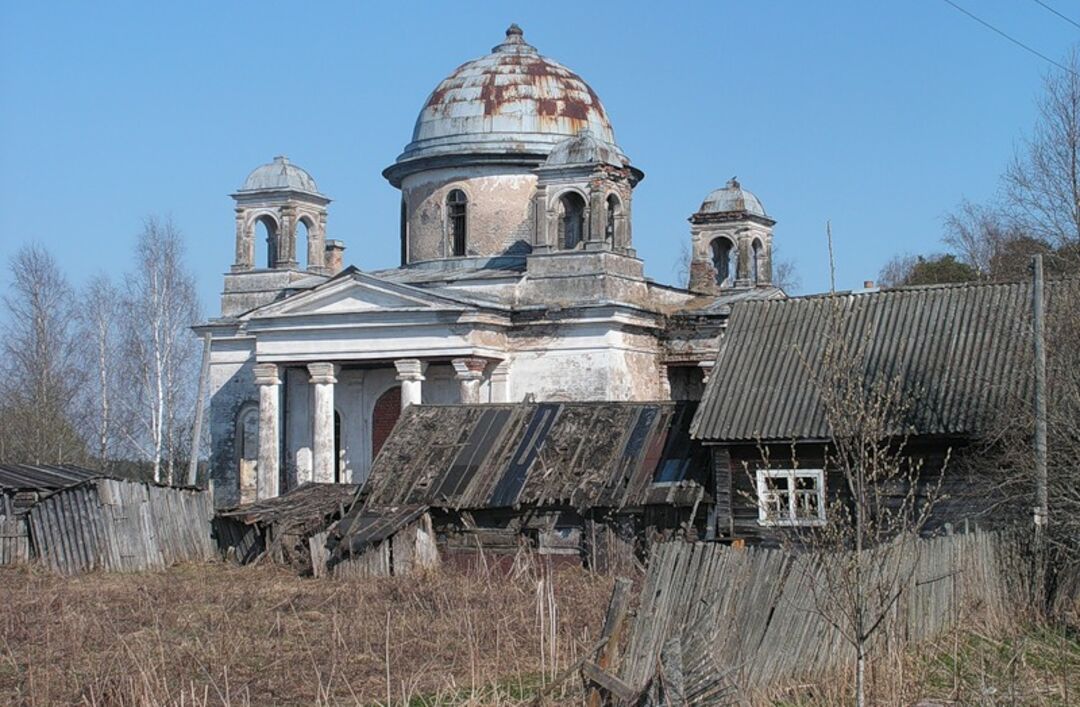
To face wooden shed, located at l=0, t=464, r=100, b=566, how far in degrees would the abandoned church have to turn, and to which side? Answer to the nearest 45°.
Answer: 0° — it already faces it

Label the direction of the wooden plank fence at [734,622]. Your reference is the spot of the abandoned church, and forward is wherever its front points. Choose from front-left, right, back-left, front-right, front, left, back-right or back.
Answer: front-left

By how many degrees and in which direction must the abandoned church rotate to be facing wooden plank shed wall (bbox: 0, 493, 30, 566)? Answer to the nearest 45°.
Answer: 0° — it already faces it

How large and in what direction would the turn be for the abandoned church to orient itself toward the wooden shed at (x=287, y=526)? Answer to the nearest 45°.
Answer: approximately 45° to its left

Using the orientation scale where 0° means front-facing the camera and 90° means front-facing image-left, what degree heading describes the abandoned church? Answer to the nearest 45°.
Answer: approximately 45°

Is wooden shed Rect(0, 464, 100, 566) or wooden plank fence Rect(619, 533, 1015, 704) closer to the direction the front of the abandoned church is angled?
the wooden shed
